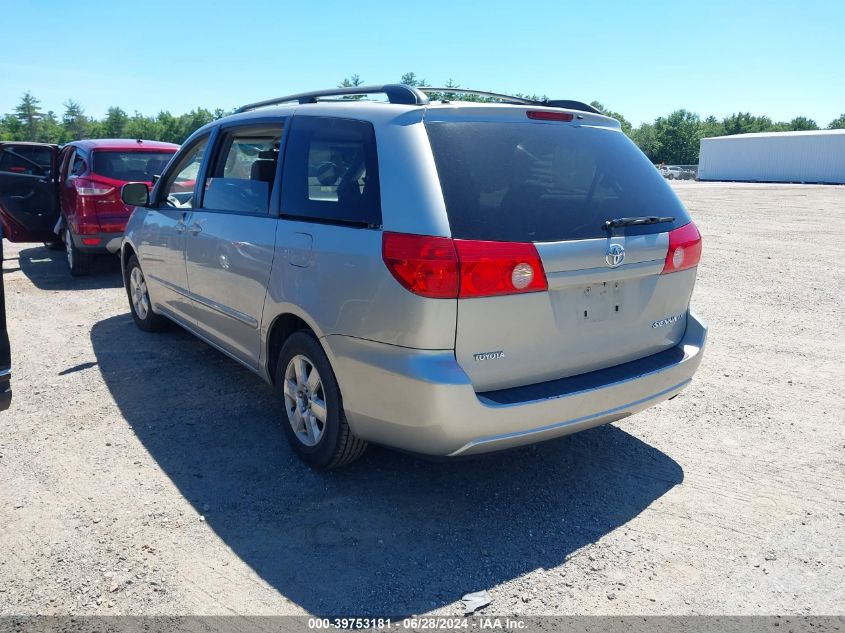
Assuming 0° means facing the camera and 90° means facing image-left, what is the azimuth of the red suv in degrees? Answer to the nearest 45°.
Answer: approximately 180°

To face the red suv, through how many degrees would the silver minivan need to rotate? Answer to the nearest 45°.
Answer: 0° — it already faces it

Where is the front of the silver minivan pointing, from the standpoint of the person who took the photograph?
facing away from the viewer and to the left of the viewer

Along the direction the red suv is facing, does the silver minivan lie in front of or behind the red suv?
behind

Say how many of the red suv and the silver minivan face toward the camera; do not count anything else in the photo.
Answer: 0
